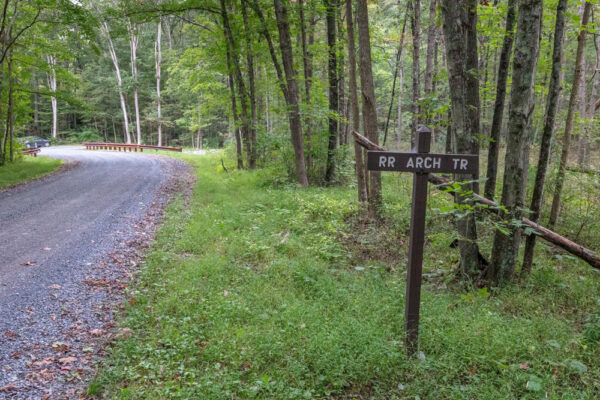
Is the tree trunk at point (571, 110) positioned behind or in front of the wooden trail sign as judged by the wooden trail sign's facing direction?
behind

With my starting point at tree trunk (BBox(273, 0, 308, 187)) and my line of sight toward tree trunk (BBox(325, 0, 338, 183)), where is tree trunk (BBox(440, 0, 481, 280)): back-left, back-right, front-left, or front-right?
back-right

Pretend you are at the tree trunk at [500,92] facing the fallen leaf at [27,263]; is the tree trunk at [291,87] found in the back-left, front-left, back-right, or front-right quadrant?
front-right

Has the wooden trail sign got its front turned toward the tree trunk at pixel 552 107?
no

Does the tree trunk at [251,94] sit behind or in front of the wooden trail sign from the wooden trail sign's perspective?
behind

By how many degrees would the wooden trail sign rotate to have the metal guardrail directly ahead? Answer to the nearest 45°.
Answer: approximately 135° to its right

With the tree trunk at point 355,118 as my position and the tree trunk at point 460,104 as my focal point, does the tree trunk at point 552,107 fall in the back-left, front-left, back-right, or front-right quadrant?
front-left

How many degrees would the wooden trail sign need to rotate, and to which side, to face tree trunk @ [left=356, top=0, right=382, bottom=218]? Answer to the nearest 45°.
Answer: approximately 180°

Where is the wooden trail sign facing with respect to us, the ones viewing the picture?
facing the viewer

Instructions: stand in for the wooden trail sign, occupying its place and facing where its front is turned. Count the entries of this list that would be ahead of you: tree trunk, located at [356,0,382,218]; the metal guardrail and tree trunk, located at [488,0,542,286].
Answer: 0

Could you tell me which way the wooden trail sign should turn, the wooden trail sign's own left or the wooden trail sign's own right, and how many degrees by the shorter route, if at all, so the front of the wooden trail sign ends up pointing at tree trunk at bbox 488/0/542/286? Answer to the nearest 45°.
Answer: approximately 135° to the wooden trail sign's own left

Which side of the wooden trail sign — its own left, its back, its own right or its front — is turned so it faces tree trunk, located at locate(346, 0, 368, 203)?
back
